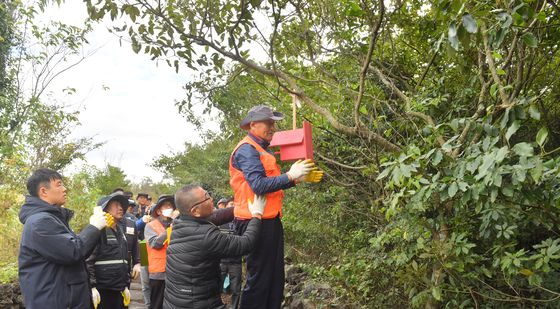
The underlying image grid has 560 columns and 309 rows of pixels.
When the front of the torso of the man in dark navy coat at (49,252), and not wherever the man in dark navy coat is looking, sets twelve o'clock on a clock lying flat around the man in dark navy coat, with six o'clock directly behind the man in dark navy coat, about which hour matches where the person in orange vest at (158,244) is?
The person in orange vest is roughly at 10 o'clock from the man in dark navy coat.

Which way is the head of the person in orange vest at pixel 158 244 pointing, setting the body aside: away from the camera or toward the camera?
toward the camera

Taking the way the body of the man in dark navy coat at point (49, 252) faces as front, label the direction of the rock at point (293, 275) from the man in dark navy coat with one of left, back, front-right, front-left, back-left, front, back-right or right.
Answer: front-left

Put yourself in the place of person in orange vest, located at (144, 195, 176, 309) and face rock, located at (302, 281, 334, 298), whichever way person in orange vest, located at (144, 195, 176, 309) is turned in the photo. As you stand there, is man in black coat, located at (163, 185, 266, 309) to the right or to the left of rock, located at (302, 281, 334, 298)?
right

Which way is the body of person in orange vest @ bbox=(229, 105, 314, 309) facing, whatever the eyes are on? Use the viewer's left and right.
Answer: facing to the right of the viewer

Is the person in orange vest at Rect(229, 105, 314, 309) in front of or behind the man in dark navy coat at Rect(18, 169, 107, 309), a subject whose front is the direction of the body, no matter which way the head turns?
in front

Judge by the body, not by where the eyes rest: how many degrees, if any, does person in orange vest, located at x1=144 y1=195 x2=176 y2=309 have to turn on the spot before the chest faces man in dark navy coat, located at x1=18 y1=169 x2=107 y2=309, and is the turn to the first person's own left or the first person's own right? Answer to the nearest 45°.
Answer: approximately 45° to the first person's own right

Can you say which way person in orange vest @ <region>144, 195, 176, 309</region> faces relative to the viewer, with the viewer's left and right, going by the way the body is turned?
facing the viewer and to the right of the viewer

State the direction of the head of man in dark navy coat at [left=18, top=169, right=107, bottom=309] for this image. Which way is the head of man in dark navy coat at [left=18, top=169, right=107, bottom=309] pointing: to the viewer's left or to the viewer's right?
to the viewer's right

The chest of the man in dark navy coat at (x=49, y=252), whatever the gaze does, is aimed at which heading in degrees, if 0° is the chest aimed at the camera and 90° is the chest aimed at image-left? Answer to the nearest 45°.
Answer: approximately 270°
